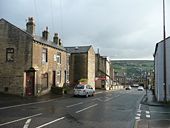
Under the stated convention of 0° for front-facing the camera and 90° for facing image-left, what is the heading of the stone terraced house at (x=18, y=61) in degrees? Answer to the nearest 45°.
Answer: approximately 315°
